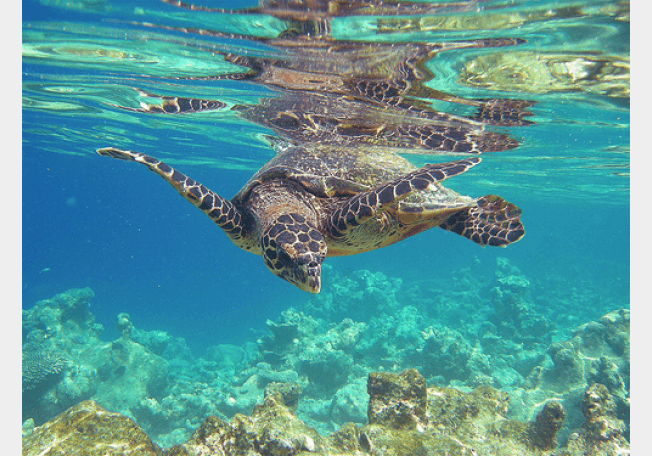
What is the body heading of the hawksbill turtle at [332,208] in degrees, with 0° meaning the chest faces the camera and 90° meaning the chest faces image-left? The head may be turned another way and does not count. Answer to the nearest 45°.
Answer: approximately 45°

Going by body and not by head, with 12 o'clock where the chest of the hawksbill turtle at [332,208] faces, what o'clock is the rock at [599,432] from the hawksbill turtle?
The rock is roughly at 8 o'clock from the hawksbill turtle.
